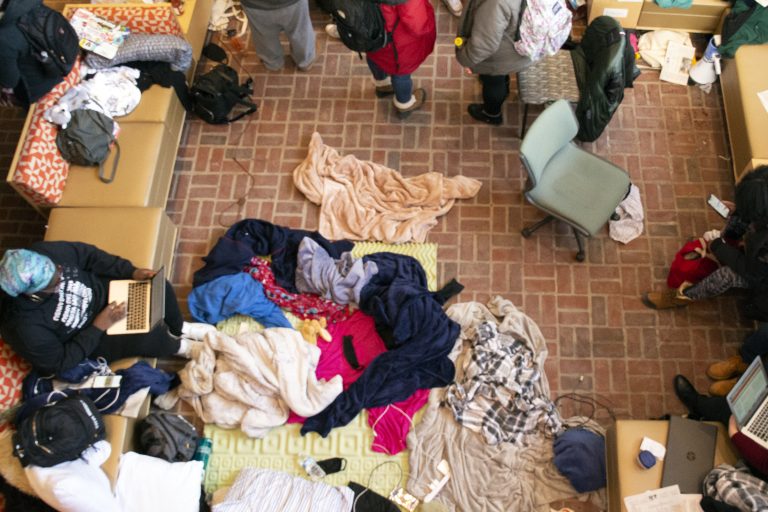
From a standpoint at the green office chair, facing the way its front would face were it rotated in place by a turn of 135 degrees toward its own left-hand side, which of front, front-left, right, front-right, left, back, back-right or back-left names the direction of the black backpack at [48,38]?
left

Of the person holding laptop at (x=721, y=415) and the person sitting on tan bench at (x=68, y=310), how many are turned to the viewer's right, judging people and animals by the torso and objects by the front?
1

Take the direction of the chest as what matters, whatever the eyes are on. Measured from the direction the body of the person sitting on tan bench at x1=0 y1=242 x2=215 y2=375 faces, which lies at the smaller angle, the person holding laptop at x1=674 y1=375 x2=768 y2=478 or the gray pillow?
the person holding laptop

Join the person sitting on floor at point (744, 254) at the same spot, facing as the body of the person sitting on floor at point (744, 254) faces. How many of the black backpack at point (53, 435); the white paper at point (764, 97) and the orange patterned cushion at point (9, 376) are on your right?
1

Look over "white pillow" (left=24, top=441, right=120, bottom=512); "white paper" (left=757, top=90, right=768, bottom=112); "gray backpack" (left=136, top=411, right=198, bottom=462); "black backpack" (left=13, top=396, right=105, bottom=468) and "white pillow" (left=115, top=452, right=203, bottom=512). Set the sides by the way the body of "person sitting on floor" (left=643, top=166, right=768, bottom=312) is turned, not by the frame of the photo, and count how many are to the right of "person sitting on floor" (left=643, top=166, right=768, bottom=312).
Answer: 1

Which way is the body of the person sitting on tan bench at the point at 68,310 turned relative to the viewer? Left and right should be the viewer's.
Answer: facing to the right of the viewer

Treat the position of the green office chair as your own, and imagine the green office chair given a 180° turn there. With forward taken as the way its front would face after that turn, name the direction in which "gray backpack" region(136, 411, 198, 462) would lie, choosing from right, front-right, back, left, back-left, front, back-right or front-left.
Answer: left

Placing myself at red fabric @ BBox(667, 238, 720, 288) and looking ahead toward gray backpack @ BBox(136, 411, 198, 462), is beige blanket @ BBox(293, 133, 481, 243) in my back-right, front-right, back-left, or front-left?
front-right

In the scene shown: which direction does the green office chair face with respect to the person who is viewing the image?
facing the viewer and to the right of the viewer

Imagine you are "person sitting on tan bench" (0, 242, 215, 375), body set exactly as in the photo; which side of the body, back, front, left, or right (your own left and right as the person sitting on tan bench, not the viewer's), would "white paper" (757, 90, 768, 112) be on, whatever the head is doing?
front

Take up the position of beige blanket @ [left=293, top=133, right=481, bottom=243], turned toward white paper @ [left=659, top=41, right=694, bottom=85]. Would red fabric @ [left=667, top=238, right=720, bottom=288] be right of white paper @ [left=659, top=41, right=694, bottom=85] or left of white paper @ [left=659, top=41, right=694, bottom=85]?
right

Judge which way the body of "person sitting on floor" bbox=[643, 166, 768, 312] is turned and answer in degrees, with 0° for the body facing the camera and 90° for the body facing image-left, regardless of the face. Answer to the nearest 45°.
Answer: approximately 90°

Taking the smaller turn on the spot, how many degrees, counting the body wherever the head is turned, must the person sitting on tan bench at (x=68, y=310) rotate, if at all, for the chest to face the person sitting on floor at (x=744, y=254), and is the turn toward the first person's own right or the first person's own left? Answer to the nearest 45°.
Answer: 0° — they already face them

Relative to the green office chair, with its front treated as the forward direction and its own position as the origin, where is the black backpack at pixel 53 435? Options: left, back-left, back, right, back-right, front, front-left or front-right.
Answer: right

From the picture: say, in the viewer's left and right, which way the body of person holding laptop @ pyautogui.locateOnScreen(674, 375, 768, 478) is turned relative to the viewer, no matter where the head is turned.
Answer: facing away from the viewer and to the left of the viewer

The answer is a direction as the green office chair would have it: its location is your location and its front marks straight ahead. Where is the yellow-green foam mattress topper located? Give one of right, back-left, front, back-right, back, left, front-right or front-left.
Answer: right

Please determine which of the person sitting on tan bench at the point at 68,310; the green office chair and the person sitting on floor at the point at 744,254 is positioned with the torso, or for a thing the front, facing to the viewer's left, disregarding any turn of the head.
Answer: the person sitting on floor at the point at 744,254
